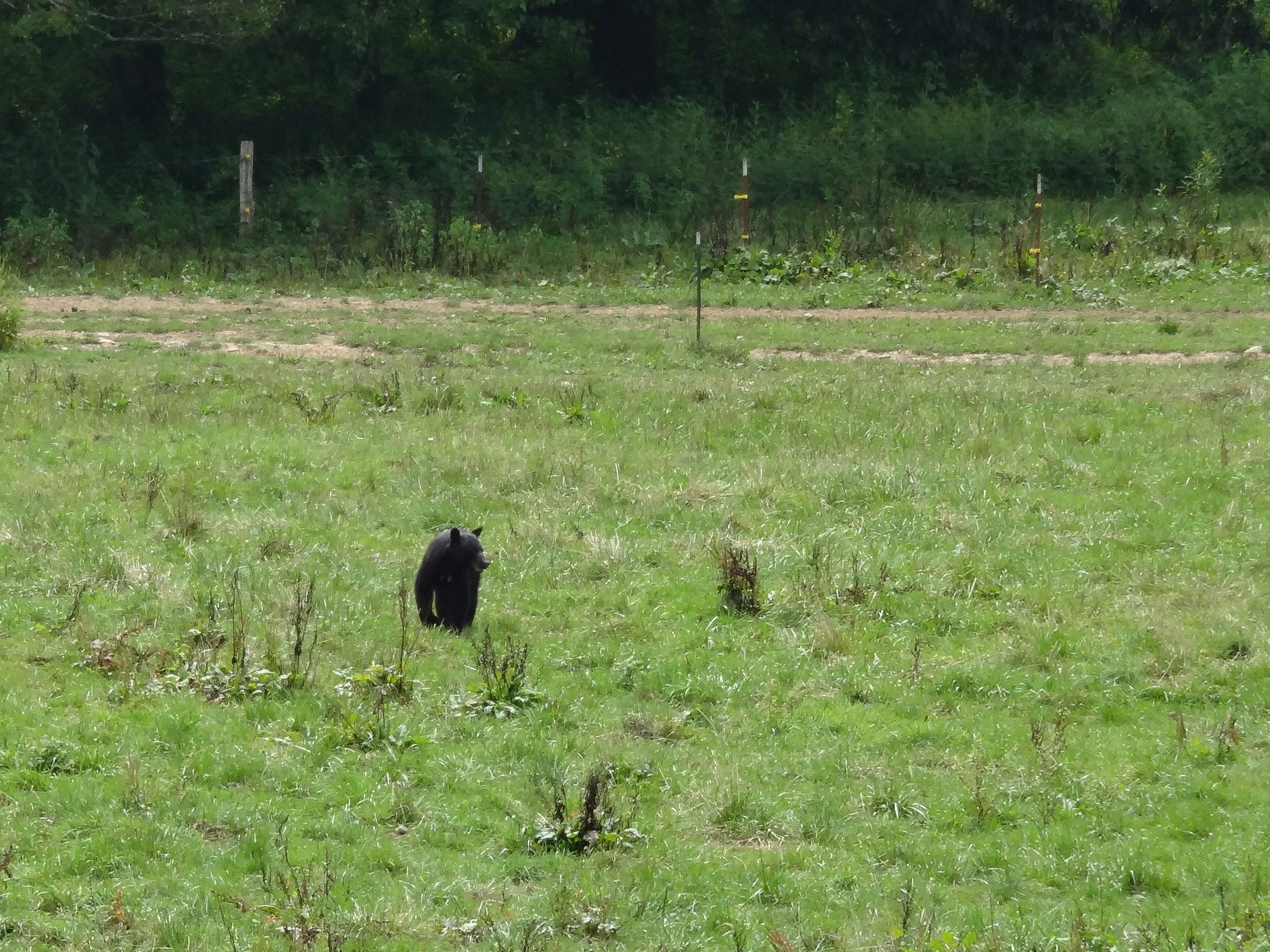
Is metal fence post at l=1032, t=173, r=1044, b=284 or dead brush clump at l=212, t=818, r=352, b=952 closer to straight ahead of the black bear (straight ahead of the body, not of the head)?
the dead brush clump

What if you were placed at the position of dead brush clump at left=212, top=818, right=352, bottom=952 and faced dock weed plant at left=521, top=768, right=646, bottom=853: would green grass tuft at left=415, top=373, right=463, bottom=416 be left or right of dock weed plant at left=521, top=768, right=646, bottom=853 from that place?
left

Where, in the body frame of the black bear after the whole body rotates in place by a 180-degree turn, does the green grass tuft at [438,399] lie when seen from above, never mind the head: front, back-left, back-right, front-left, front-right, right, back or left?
front-right

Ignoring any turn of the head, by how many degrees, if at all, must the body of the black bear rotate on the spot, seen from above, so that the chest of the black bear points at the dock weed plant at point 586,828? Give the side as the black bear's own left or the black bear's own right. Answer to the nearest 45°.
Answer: approximately 45° to the black bear's own right

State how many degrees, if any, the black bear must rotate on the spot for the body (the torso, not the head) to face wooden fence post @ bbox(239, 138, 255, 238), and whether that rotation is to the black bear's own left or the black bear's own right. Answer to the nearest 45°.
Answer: approximately 135° to the black bear's own left

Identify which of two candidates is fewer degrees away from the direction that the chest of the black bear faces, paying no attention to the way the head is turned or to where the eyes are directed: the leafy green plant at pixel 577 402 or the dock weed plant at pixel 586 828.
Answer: the dock weed plant

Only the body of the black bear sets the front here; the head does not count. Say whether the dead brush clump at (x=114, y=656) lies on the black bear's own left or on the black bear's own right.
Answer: on the black bear's own right

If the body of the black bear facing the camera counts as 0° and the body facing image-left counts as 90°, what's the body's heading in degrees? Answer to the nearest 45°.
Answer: approximately 315°

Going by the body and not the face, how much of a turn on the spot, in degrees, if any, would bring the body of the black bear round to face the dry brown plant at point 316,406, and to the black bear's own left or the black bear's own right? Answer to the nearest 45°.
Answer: approximately 135° to the black bear's own left

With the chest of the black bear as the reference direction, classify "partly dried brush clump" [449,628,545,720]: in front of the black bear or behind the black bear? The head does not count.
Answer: in front

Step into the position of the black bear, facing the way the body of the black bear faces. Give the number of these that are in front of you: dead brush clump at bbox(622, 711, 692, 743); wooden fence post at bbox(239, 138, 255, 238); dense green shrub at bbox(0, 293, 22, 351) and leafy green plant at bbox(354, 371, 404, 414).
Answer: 1

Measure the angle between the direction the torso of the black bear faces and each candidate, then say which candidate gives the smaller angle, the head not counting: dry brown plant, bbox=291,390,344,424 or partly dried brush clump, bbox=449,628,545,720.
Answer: the partly dried brush clump

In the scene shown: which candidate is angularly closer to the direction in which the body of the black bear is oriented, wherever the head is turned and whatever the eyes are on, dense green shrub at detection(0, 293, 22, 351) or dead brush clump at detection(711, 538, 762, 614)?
the dead brush clump

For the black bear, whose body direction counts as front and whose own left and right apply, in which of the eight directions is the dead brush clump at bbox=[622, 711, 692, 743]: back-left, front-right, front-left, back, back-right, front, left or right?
front

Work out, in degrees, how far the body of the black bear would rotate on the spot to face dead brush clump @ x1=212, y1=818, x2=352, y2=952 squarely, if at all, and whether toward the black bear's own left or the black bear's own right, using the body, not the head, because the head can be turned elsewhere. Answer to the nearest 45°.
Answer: approximately 45° to the black bear's own right

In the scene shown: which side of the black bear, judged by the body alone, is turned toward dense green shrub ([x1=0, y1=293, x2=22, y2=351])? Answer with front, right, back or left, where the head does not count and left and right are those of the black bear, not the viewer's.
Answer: back
